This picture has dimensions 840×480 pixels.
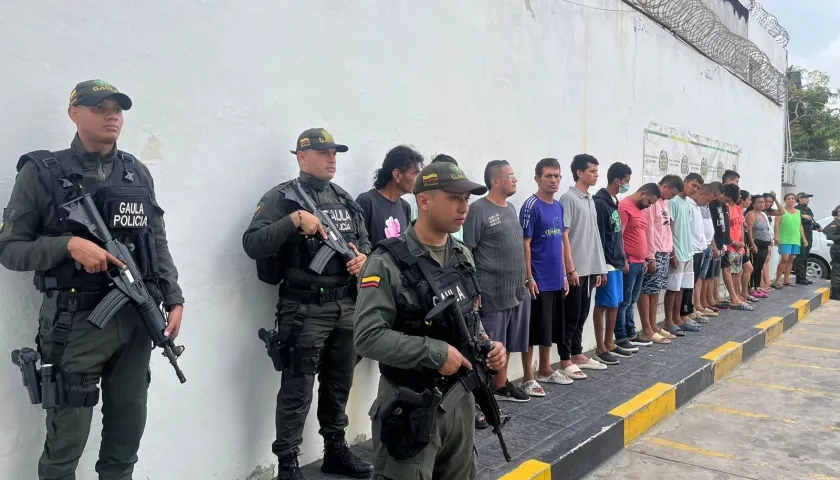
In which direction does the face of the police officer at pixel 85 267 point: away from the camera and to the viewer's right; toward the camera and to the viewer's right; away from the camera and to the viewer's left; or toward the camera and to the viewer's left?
toward the camera and to the viewer's right

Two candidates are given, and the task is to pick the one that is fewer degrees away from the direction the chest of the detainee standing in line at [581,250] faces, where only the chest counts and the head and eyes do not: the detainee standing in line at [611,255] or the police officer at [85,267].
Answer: the police officer

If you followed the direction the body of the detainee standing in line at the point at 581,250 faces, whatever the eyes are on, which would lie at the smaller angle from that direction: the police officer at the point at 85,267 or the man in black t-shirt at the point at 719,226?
the police officer

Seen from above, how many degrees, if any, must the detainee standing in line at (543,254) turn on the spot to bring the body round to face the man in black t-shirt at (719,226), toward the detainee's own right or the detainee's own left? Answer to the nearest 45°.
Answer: approximately 90° to the detainee's own left

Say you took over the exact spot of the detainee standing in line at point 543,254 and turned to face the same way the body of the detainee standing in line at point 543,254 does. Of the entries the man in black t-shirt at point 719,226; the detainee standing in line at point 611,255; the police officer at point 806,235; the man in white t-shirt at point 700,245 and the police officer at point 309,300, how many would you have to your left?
4

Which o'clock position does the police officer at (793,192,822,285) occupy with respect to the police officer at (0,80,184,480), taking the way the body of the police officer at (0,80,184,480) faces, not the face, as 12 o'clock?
the police officer at (793,192,822,285) is roughly at 10 o'clock from the police officer at (0,80,184,480).

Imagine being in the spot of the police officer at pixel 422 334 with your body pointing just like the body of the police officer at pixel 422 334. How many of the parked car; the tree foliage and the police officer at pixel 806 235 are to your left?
3

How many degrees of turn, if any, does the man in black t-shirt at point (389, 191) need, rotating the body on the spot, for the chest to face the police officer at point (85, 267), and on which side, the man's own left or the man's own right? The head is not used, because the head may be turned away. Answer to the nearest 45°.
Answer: approximately 90° to the man's own right

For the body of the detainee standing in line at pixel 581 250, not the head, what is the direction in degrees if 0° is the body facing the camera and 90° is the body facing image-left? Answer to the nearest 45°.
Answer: approximately 315°

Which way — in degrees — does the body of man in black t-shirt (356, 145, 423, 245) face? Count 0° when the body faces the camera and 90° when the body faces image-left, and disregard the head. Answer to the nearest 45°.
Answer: approximately 315°

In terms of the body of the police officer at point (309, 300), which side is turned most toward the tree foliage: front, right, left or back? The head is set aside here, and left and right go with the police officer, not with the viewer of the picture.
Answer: left

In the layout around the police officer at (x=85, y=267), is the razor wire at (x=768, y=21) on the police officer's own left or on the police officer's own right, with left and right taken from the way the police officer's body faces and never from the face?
on the police officer's own left
